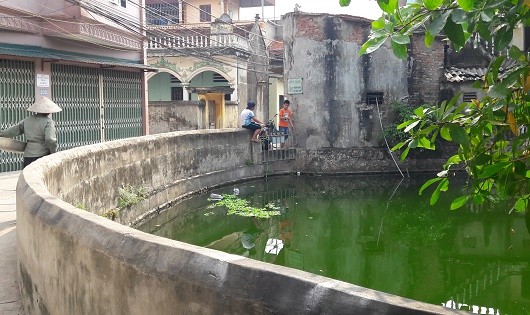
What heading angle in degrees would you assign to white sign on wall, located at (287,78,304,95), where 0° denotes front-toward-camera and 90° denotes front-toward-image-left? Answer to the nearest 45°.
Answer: approximately 0°

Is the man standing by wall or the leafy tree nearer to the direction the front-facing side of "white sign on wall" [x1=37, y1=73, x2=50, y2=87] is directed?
the leafy tree

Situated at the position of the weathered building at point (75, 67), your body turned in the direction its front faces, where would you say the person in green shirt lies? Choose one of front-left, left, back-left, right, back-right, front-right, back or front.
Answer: front-right

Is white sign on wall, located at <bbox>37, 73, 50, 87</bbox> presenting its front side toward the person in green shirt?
yes

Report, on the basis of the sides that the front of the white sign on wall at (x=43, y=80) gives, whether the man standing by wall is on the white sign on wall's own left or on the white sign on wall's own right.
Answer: on the white sign on wall's own left

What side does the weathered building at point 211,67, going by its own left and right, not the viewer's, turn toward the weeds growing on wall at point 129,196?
front

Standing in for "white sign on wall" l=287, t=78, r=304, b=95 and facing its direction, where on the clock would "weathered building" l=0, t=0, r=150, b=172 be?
The weathered building is roughly at 2 o'clock from the white sign on wall.

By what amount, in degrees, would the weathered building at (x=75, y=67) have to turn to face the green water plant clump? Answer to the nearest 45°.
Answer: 0° — it already faces it

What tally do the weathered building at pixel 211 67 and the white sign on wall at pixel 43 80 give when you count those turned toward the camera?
2

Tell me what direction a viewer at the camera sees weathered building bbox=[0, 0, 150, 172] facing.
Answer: facing the viewer and to the right of the viewer

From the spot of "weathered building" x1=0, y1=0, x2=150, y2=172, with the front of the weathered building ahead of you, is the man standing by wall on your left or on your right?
on your left

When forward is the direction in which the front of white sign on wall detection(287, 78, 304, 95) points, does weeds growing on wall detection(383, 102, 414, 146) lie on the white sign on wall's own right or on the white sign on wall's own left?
on the white sign on wall's own left

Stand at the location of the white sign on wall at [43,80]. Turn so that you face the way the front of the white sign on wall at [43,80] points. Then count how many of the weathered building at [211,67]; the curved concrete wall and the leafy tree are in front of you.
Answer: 2

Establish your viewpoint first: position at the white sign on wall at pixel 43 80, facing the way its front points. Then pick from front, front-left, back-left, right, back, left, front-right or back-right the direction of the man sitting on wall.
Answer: left

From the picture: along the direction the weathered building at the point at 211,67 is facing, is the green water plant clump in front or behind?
in front
